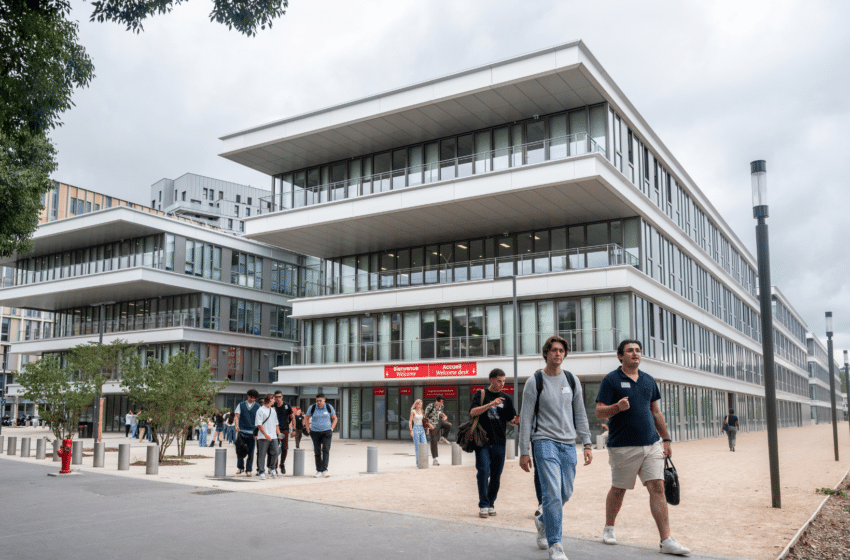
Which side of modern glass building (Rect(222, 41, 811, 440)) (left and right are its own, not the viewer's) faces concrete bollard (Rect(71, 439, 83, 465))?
front

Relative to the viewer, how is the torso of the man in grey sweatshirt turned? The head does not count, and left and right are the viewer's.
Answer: facing the viewer

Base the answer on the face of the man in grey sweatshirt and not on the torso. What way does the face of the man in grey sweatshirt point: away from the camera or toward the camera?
toward the camera

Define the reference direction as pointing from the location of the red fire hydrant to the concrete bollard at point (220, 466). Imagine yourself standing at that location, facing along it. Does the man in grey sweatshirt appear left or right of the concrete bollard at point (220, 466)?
right

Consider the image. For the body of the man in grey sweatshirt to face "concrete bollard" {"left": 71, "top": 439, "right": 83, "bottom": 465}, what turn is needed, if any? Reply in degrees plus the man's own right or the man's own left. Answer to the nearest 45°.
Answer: approximately 135° to the man's own right

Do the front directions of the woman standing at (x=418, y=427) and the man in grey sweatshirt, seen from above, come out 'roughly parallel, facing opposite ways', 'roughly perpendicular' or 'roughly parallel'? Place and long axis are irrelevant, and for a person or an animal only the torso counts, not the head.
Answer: roughly parallel

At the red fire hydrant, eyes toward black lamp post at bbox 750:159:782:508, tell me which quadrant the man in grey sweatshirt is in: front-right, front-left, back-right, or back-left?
front-right

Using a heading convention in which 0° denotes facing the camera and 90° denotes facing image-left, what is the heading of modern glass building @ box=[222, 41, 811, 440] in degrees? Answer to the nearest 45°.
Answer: approximately 45°

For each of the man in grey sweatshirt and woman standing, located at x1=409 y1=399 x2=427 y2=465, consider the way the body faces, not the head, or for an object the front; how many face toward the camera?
2

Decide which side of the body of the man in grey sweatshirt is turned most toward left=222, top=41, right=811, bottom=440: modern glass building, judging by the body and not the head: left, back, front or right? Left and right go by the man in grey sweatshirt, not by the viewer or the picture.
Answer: back

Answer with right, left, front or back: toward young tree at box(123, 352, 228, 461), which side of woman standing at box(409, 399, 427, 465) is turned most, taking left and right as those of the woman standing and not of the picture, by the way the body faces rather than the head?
right

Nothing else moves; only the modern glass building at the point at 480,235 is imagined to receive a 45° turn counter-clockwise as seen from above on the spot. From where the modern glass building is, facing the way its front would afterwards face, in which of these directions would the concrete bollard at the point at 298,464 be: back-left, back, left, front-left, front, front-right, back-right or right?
front

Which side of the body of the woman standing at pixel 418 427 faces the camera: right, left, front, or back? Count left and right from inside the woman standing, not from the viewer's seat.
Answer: front
